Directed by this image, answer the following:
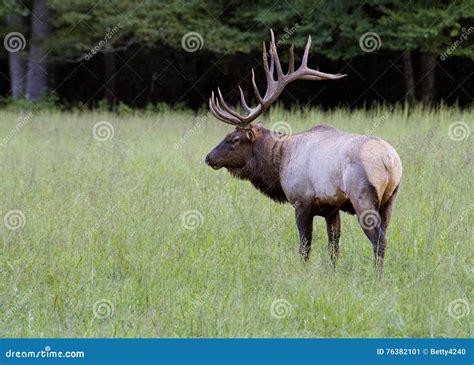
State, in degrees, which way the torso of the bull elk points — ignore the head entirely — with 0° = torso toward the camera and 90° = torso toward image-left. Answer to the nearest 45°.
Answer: approximately 135°
